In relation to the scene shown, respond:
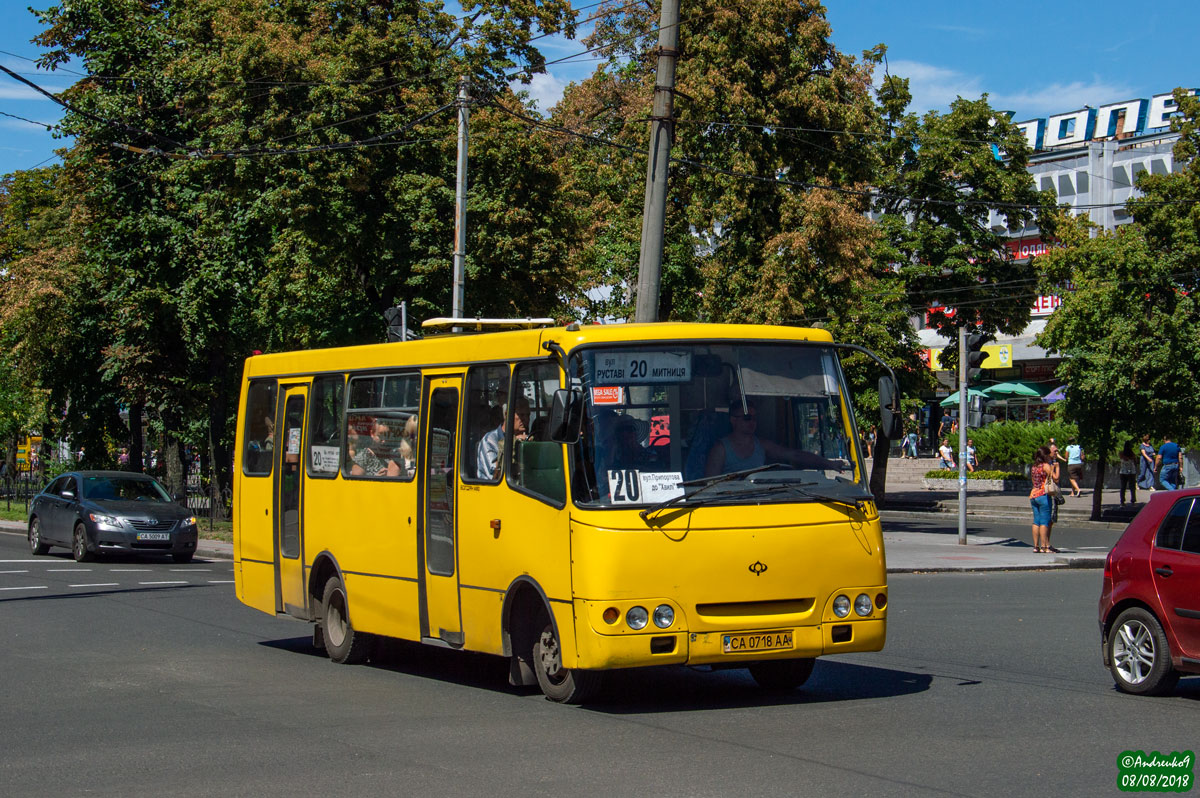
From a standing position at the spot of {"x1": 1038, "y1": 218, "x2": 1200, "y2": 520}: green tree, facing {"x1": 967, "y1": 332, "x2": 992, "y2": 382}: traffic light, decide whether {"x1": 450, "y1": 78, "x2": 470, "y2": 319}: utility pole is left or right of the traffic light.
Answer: right

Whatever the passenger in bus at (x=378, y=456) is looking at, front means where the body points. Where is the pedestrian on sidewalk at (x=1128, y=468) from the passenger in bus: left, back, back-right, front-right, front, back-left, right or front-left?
left

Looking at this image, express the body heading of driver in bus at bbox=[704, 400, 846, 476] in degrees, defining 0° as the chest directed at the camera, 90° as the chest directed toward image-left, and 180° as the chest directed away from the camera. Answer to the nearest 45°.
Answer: approximately 315°

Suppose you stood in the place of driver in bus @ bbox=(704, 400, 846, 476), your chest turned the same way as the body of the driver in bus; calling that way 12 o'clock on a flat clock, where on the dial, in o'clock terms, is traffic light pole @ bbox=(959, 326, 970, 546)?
The traffic light pole is roughly at 8 o'clock from the driver in bus.

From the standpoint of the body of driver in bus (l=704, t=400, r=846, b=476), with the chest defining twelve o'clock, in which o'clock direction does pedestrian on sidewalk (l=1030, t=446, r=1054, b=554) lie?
The pedestrian on sidewalk is roughly at 8 o'clock from the driver in bus.

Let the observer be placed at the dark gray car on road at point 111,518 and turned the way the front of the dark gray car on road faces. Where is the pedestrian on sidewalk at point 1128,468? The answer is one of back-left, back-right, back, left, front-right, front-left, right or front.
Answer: front-left

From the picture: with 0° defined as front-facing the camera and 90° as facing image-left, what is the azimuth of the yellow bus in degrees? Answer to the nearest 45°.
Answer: approximately 315°

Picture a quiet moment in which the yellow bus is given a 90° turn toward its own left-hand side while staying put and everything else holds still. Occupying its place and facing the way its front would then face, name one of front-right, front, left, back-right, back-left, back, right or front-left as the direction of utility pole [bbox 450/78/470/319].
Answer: front-left

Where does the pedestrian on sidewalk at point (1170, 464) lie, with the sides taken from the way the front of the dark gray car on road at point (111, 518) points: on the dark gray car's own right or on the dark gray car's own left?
on the dark gray car's own left

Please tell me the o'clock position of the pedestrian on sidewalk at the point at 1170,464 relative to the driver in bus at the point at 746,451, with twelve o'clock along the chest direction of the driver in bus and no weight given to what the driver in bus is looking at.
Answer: The pedestrian on sidewalk is roughly at 8 o'clock from the driver in bus.

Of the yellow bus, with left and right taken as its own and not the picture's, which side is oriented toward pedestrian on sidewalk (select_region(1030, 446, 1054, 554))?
left

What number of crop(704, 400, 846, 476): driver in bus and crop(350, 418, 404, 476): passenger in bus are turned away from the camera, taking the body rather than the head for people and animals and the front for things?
0

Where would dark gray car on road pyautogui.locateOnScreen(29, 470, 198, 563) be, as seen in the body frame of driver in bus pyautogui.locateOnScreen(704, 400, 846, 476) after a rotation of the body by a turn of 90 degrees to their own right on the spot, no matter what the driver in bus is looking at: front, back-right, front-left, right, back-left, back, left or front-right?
right

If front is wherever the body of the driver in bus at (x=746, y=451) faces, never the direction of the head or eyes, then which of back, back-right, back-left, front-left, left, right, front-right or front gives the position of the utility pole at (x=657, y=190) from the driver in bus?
back-left
